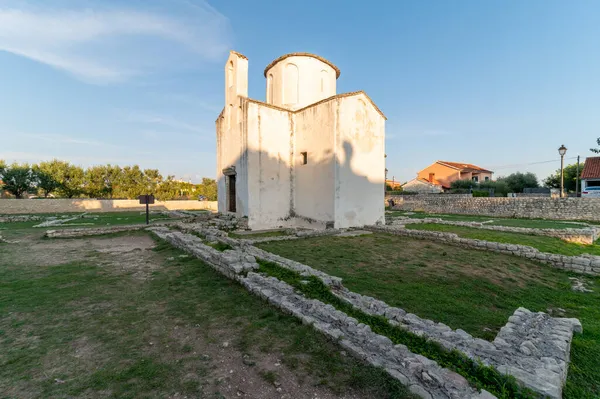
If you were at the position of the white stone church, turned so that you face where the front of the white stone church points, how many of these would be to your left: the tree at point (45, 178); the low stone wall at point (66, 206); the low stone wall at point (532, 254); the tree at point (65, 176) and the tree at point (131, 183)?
1

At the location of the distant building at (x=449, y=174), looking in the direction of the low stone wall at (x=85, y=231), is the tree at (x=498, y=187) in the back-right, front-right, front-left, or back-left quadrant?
front-left

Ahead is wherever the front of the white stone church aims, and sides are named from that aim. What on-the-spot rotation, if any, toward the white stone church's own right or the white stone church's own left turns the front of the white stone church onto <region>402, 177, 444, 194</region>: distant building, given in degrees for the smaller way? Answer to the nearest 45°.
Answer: approximately 180°

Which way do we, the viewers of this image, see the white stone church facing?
facing the viewer and to the left of the viewer

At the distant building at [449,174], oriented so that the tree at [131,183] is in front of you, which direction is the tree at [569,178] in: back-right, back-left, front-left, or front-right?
back-left

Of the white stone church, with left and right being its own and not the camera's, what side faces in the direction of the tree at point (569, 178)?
back

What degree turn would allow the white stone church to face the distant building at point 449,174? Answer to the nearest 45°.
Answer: approximately 180°

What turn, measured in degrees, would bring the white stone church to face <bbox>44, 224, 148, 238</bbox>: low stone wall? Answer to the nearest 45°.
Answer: approximately 45° to its right

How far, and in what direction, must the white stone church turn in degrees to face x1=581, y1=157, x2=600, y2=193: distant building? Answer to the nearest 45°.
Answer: approximately 180°

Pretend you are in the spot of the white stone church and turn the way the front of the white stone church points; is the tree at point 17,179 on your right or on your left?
on your right

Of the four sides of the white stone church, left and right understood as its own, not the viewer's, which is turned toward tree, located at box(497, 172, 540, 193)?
back

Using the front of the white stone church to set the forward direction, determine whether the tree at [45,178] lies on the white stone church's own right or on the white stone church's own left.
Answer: on the white stone church's own right

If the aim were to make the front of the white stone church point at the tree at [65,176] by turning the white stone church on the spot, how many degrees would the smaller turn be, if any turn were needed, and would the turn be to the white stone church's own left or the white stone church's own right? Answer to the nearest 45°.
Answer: approximately 90° to the white stone church's own right

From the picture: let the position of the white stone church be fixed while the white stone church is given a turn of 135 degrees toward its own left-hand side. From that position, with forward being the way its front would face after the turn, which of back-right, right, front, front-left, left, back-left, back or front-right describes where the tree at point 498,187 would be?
front-left

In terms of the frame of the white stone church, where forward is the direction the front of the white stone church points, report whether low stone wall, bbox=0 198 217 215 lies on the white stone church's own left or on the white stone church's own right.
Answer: on the white stone church's own right

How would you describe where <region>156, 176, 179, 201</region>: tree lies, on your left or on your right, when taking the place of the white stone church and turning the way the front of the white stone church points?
on your right
